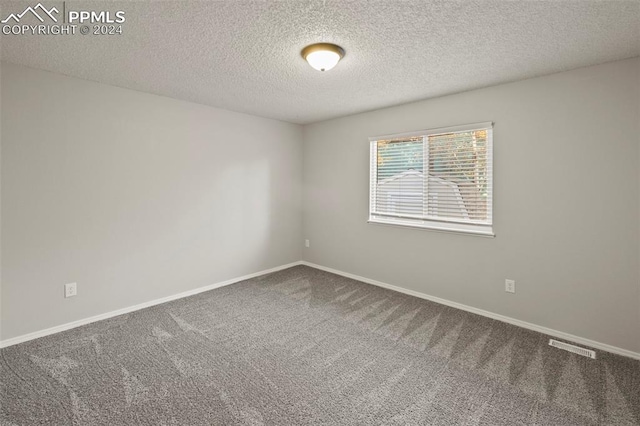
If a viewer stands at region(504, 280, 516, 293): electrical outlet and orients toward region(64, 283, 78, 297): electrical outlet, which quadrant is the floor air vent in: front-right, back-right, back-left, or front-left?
back-left

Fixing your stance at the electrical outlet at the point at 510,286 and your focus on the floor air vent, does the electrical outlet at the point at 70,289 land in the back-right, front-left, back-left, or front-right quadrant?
back-right

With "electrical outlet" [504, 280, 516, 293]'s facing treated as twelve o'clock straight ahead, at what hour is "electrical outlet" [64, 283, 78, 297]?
"electrical outlet" [64, 283, 78, 297] is roughly at 2 o'clock from "electrical outlet" [504, 280, 516, 293].

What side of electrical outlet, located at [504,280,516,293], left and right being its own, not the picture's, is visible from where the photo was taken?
front

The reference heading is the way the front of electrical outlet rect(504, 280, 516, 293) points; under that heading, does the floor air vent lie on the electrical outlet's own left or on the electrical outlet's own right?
on the electrical outlet's own left
